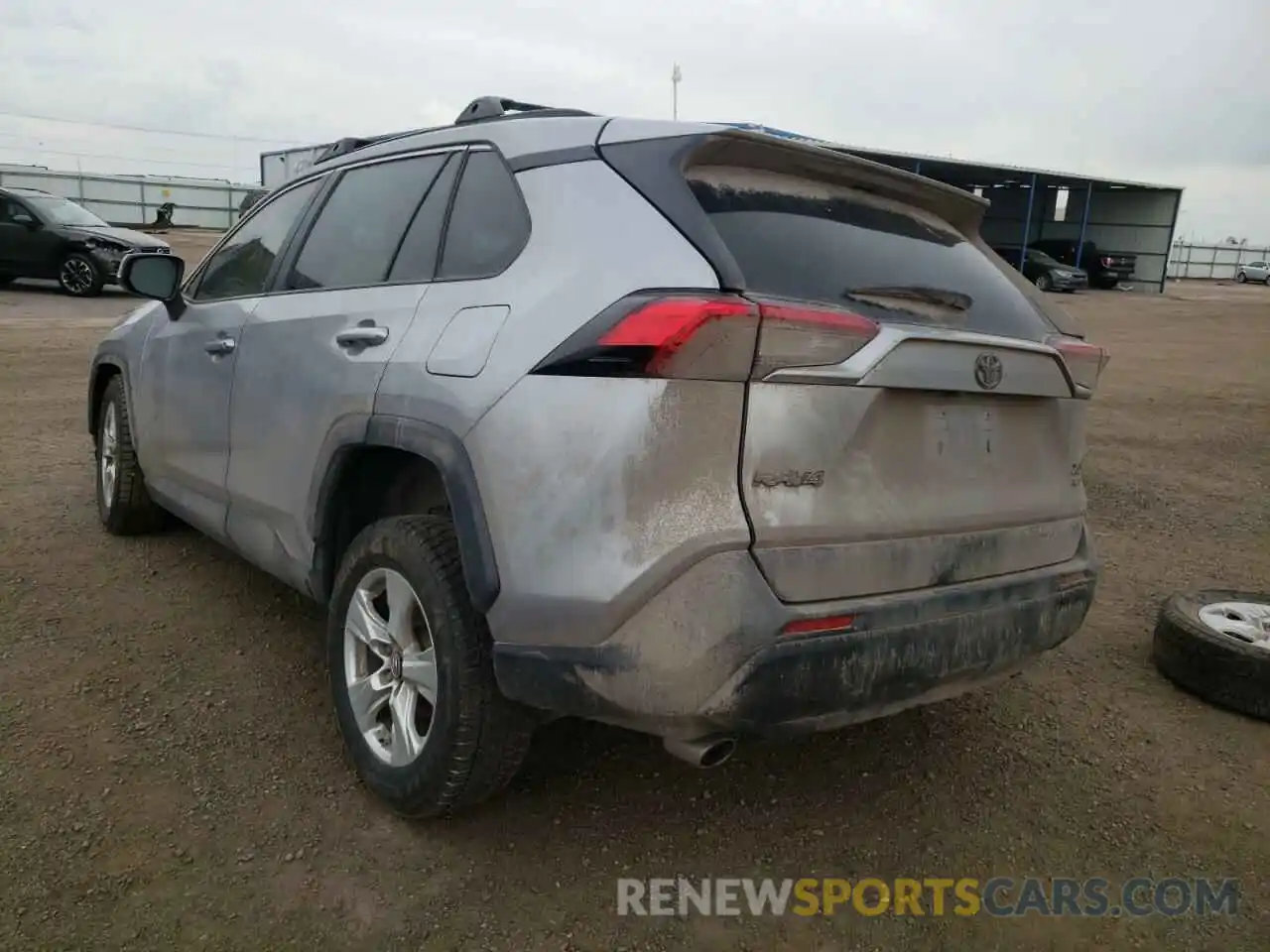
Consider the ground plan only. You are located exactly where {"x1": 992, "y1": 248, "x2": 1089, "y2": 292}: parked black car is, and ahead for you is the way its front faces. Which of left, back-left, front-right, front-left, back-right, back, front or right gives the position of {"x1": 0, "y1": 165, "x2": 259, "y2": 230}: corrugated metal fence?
back-right

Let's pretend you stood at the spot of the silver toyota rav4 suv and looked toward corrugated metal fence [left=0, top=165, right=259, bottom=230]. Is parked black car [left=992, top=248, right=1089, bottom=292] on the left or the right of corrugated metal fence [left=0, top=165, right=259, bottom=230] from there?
right

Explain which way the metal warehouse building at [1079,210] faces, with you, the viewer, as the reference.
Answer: facing the viewer

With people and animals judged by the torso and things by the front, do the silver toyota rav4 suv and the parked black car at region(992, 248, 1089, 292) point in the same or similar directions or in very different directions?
very different directions

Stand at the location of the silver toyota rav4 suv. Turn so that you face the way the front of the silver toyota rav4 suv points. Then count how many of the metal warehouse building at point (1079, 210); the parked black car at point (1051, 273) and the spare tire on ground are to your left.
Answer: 0

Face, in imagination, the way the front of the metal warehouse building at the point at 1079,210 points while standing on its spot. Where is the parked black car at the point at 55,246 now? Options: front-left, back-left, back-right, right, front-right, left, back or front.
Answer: front-right

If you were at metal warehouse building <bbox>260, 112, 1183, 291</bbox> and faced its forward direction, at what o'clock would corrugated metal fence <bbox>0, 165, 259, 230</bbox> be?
The corrugated metal fence is roughly at 3 o'clock from the metal warehouse building.

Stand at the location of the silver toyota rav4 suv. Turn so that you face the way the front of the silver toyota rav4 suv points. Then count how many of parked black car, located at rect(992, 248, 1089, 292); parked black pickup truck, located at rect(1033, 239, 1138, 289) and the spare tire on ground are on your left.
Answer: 0

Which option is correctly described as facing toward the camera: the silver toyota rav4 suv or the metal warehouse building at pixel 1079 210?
the metal warehouse building

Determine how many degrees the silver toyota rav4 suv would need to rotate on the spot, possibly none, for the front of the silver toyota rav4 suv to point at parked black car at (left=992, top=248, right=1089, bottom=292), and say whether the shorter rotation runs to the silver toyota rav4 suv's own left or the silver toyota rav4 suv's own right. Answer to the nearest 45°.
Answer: approximately 90° to the silver toyota rav4 suv's own right

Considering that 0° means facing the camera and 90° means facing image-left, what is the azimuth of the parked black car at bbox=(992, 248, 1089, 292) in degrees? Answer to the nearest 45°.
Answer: approximately 315°

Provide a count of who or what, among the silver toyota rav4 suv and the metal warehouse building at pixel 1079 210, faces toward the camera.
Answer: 1

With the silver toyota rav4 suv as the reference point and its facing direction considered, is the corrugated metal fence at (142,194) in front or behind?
in front

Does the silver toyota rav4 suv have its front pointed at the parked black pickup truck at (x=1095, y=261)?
no

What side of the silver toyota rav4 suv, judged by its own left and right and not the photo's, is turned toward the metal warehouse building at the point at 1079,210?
right

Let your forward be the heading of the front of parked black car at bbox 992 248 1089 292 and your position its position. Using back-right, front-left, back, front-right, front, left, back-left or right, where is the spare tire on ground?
front-right

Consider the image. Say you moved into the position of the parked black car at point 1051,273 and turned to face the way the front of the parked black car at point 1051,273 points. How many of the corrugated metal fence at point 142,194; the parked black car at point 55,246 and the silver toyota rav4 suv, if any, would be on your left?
0

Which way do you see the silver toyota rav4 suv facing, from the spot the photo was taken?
facing away from the viewer and to the left of the viewer
